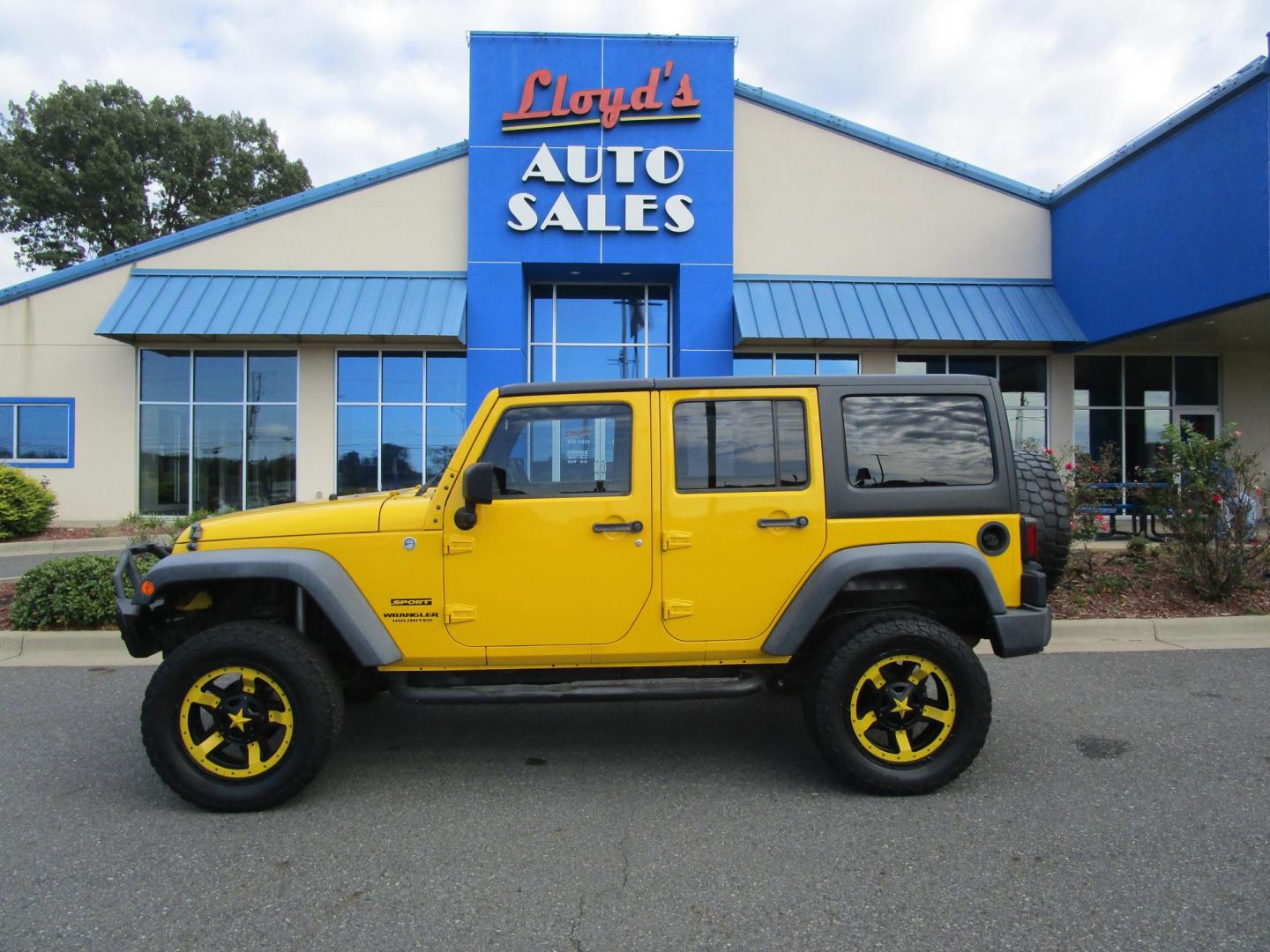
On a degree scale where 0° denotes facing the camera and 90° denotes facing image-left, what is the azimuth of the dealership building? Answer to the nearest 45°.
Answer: approximately 0°

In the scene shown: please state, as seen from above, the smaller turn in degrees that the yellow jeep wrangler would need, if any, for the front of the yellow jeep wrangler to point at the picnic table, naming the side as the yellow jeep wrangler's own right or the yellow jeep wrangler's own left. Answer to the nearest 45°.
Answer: approximately 135° to the yellow jeep wrangler's own right

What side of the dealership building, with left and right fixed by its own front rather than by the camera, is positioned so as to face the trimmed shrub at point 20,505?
right

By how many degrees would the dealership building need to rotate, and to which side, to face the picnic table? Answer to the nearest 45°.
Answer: approximately 45° to its left

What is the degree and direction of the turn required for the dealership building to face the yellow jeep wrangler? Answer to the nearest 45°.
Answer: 0° — it already faces it

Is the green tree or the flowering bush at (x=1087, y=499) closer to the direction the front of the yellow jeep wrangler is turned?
the green tree

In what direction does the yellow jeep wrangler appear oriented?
to the viewer's left

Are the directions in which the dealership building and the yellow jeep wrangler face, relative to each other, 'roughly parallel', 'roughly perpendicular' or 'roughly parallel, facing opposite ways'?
roughly perpendicular

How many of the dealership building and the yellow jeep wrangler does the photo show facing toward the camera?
1
